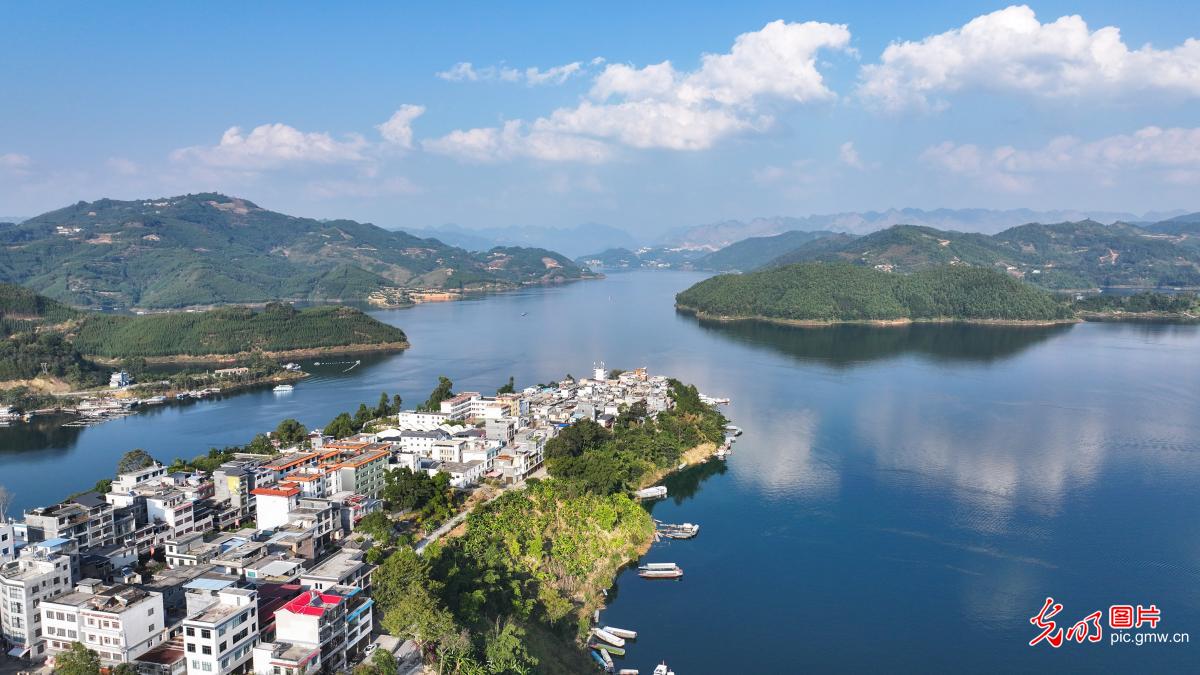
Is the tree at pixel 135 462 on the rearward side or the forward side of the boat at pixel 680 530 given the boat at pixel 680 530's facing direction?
on the rearward side

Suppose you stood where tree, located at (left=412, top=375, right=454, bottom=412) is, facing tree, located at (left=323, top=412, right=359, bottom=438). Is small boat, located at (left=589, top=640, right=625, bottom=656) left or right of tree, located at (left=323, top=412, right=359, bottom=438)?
left

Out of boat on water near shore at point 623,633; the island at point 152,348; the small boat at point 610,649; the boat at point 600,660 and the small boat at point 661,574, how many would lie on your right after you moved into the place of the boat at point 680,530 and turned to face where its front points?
4

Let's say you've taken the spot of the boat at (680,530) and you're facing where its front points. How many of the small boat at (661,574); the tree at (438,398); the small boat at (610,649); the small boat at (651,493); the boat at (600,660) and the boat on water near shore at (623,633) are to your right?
4

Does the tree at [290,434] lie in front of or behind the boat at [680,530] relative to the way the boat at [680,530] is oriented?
behind

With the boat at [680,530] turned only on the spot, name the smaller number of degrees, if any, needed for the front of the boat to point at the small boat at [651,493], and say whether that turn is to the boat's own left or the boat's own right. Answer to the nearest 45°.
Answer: approximately 90° to the boat's own left

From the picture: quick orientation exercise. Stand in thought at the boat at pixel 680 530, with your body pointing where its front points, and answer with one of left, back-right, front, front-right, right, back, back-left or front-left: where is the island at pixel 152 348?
back-left

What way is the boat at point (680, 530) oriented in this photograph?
to the viewer's right

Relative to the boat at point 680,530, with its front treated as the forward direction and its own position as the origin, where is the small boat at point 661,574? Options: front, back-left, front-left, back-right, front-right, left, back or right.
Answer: right

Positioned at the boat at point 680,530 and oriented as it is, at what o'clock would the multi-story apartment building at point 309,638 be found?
The multi-story apartment building is roughly at 4 o'clock from the boat.
